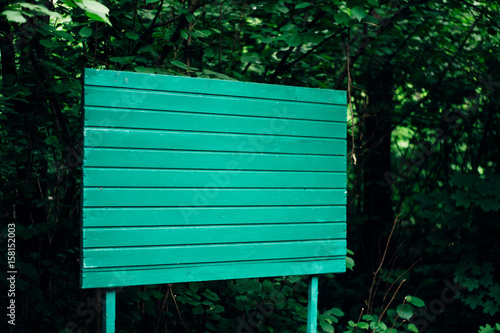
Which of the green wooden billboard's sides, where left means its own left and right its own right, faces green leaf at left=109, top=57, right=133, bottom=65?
back

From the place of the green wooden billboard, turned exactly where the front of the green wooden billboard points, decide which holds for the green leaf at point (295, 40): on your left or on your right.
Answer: on your left

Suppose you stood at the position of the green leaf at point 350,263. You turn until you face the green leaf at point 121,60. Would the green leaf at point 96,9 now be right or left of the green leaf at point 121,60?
left

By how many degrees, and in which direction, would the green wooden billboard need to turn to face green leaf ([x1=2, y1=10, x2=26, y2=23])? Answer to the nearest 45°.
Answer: approximately 90° to its right

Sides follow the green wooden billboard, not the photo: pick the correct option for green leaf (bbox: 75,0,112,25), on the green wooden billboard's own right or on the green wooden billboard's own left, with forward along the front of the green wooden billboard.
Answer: on the green wooden billboard's own right

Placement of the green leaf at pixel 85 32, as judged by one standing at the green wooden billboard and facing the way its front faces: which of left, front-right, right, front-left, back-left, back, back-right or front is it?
back

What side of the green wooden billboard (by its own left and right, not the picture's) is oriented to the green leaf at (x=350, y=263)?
left

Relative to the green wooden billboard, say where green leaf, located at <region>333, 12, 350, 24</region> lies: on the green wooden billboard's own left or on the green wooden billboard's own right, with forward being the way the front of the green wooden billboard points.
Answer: on the green wooden billboard's own left

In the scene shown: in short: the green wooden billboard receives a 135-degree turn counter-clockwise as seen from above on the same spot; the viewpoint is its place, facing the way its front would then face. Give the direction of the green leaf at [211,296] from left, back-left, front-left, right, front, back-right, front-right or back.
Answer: front

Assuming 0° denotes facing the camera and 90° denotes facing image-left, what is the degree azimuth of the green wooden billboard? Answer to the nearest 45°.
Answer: approximately 315°

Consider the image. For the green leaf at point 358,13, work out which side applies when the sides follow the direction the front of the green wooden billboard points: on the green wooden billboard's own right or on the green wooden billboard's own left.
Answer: on the green wooden billboard's own left
